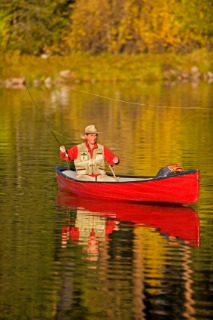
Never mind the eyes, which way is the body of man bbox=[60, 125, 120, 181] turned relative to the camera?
toward the camera
